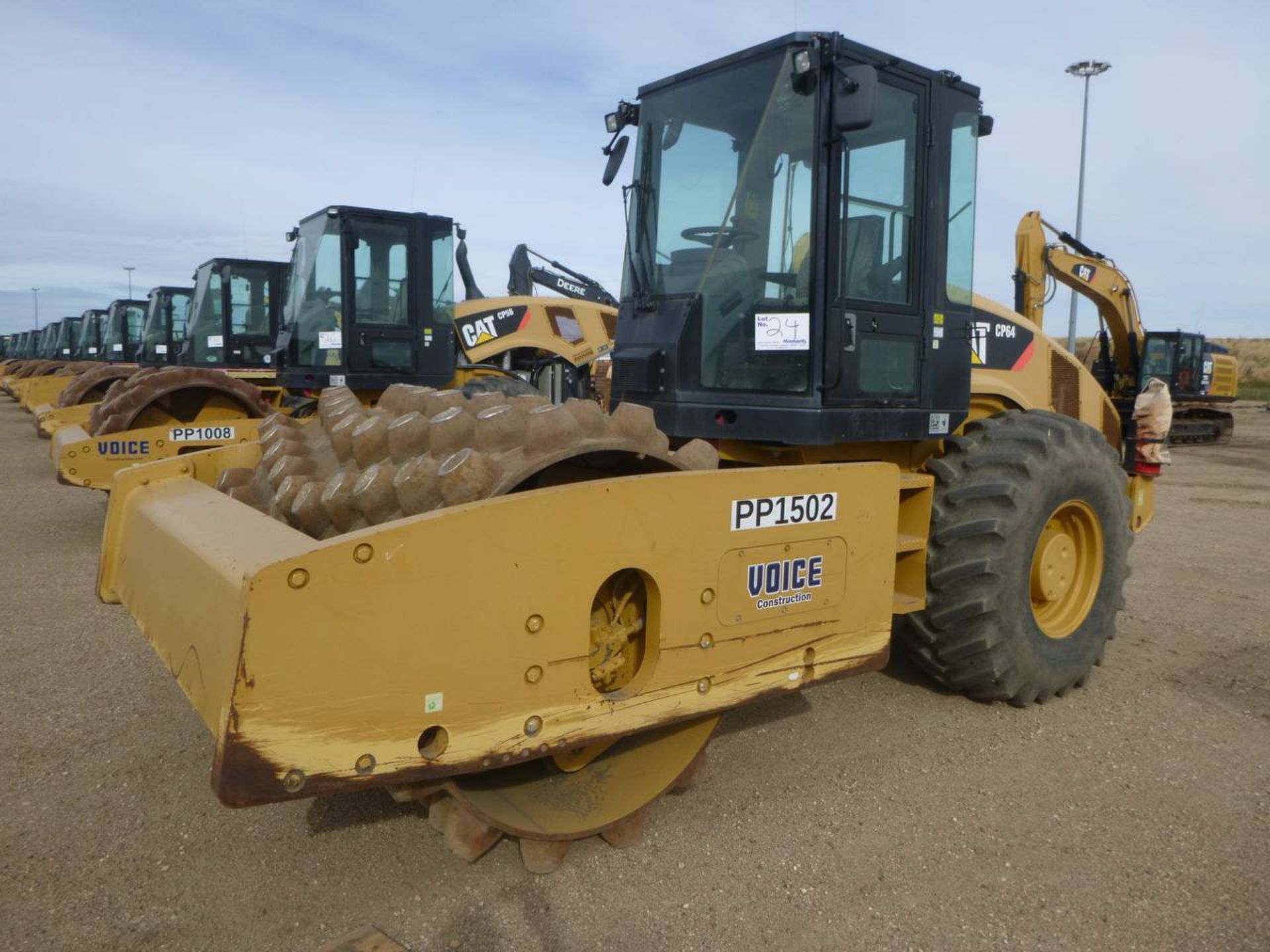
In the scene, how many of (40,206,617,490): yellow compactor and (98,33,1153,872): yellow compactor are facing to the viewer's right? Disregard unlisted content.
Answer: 0

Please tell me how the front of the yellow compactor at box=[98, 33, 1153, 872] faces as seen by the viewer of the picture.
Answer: facing the viewer and to the left of the viewer

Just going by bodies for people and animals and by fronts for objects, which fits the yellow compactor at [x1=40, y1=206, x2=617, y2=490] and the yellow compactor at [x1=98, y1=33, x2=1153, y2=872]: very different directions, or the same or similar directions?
same or similar directions

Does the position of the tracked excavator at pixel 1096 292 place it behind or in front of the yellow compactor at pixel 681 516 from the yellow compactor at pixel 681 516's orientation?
behind

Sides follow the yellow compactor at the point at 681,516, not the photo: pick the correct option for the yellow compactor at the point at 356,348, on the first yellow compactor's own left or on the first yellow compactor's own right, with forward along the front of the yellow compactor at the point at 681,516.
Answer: on the first yellow compactor's own right

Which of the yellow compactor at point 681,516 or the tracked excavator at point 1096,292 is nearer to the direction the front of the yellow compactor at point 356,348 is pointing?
the yellow compactor
